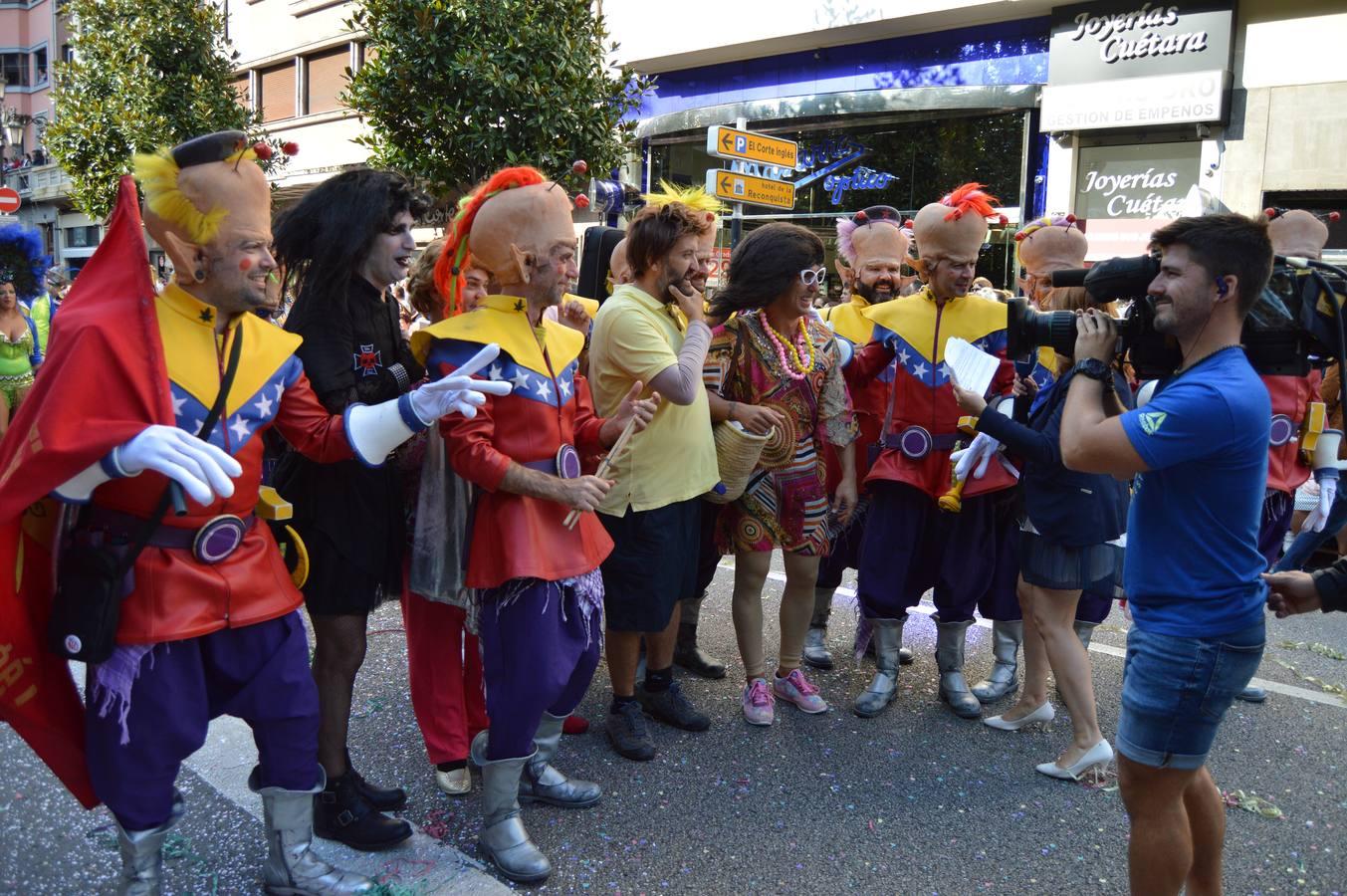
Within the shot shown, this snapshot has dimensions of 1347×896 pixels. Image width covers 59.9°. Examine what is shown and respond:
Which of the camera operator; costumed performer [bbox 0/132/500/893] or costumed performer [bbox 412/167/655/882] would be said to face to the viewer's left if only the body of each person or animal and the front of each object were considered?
the camera operator

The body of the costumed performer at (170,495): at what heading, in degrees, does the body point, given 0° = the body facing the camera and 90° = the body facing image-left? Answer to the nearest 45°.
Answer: approximately 315°

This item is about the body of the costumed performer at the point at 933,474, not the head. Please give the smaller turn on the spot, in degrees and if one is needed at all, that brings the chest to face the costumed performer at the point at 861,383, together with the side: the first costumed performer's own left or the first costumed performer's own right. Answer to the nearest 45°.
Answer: approximately 135° to the first costumed performer's own right

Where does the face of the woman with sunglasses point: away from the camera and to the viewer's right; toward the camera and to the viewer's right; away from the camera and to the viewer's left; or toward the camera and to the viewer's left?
toward the camera and to the viewer's right

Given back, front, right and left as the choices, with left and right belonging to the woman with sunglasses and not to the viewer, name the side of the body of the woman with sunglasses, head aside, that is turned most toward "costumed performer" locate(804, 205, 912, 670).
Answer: left

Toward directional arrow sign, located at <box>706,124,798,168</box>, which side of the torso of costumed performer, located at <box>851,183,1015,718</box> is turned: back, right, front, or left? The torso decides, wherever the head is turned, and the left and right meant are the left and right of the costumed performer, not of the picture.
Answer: back

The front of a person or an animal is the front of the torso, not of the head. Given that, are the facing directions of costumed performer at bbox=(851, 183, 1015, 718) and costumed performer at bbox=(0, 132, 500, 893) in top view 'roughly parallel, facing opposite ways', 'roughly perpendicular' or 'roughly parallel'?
roughly perpendicular

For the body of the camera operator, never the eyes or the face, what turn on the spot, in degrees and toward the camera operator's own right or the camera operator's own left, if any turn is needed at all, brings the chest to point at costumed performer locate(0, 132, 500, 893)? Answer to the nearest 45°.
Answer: approximately 45° to the camera operator's own left

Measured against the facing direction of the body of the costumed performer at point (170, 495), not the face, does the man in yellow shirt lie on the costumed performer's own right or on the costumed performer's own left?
on the costumed performer's own left

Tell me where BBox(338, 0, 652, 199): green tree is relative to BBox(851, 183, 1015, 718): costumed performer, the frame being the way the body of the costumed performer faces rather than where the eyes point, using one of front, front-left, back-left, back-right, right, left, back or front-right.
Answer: back-right

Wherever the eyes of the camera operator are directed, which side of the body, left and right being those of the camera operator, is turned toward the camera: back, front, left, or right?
left
